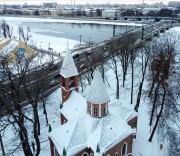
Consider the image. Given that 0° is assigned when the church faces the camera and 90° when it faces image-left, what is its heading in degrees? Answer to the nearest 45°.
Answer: approximately 135°

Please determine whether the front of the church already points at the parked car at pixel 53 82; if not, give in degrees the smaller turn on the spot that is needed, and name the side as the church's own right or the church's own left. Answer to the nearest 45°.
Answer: approximately 45° to the church's own right

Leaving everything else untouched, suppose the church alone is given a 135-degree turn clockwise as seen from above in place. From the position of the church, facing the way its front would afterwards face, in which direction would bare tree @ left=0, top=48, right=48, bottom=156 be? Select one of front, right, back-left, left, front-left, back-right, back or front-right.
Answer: back
